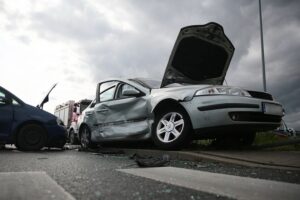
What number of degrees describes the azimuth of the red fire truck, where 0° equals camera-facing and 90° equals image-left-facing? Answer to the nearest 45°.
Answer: approximately 315°

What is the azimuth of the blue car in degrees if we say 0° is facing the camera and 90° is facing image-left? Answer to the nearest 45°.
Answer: approximately 270°

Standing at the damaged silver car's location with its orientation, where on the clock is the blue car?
The blue car is roughly at 5 o'clock from the damaged silver car.

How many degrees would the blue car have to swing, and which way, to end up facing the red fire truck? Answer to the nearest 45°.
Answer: approximately 90° to its left

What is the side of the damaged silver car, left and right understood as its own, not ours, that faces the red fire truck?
back
